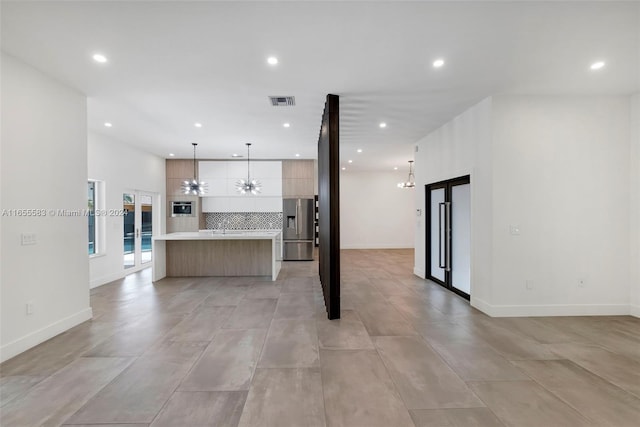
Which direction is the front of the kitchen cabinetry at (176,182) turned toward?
toward the camera

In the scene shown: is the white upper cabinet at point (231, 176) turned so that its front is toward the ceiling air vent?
yes

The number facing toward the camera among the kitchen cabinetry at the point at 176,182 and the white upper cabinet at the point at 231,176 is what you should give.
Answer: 2

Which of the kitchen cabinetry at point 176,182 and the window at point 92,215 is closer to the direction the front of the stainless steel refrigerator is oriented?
the window

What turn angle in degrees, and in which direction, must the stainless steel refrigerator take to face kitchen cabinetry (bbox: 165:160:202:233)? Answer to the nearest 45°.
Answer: approximately 90° to its right

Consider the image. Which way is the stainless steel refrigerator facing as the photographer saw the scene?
facing the viewer

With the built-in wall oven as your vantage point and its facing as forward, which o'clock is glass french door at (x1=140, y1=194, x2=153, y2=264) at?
The glass french door is roughly at 2 o'clock from the built-in wall oven.

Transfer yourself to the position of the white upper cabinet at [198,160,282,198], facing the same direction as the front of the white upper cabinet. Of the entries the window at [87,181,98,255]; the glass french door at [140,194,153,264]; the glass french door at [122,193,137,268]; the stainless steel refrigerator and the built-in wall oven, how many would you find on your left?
1

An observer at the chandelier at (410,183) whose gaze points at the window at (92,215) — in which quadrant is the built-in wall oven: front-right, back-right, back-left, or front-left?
front-right

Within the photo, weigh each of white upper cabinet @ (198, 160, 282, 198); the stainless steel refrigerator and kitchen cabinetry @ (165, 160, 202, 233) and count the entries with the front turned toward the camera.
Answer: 3

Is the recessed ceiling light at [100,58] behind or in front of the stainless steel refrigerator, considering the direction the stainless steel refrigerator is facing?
in front

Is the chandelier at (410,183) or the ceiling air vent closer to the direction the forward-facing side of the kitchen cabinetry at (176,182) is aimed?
the ceiling air vent
